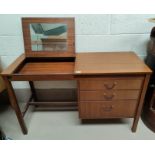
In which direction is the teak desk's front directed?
toward the camera
